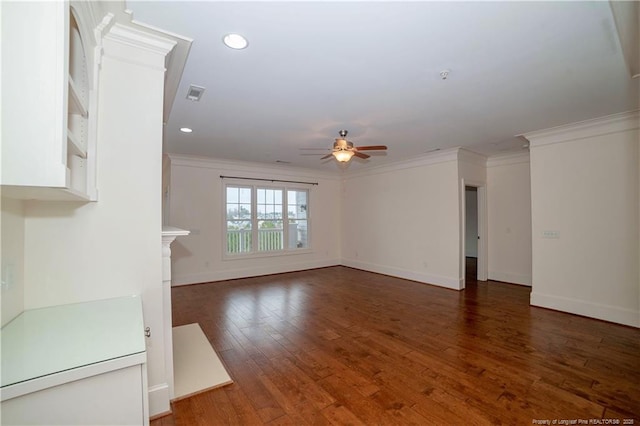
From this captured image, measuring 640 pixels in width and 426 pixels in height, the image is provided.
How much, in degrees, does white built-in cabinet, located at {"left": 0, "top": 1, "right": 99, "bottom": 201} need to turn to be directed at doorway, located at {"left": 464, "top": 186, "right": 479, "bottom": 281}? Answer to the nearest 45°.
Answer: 0° — it already faces it

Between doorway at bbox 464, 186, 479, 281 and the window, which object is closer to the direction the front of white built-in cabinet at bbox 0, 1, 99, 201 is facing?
the doorway

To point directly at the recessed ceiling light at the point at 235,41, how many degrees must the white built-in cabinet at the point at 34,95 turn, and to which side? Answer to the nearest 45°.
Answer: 0° — it already faces it

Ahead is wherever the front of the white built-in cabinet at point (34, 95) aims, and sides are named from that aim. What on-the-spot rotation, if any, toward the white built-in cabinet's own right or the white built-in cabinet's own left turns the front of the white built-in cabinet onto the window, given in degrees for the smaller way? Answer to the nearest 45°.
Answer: approximately 45° to the white built-in cabinet's own left

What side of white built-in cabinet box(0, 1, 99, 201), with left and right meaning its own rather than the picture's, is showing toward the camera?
right
